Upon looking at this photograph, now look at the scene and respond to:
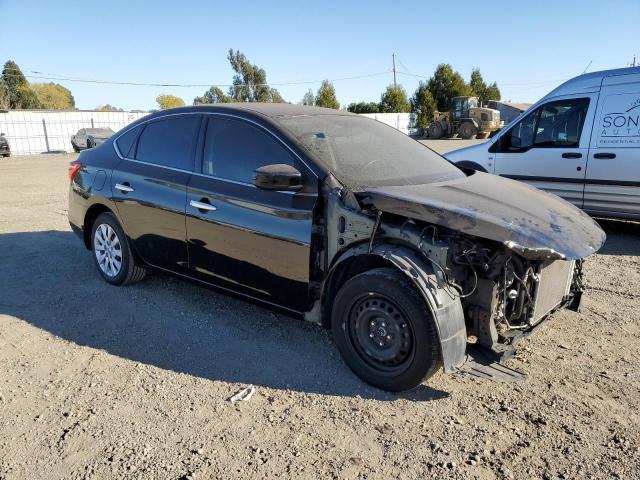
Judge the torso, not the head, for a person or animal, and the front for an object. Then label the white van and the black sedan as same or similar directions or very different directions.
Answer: very different directions

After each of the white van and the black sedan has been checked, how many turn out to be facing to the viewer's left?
1

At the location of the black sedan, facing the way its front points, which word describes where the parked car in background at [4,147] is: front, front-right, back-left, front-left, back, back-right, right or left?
back

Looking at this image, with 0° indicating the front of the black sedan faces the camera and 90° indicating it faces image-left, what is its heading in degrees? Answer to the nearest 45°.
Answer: approximately 315°

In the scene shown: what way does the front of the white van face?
to the viewer's left

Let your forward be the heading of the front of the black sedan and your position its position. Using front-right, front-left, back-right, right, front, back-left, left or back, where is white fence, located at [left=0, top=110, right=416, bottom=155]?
back
